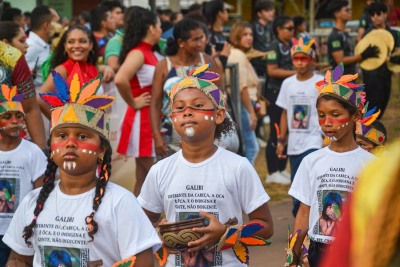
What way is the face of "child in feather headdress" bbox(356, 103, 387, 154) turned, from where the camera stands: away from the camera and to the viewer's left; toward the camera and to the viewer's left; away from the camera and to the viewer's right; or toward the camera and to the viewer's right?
toward the camera and to the viewer's left

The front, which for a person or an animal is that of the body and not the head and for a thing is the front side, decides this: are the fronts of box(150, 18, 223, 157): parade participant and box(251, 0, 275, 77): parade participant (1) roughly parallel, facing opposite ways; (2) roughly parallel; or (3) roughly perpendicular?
roughly parallel

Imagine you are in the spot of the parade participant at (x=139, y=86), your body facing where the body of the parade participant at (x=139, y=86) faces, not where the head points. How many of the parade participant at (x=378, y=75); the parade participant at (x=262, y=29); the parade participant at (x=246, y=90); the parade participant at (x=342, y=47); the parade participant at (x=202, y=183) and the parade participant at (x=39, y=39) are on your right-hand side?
1

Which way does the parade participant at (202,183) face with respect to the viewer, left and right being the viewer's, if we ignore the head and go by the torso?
facing the viewer

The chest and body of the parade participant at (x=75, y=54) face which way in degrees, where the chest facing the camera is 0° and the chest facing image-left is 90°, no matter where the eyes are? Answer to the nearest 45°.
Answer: approximately 0°

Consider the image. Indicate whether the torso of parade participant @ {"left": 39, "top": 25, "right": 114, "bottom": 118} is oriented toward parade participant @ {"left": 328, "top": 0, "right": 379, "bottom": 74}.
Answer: no

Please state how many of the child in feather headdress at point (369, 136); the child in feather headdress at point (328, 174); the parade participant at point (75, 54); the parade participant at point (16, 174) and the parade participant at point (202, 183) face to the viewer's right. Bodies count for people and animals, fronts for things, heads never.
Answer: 0

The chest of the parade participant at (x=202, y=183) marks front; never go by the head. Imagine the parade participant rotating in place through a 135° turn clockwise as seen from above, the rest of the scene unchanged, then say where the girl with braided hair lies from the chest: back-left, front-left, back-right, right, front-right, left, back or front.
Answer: left

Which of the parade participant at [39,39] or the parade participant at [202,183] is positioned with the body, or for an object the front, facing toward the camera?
the parade participant at [202,183]

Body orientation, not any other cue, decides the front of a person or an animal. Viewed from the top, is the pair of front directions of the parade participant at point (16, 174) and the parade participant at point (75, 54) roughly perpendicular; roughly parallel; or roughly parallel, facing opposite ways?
roughly parallel

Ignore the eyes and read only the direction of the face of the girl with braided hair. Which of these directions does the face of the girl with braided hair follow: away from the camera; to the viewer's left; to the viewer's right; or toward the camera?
toward the camera

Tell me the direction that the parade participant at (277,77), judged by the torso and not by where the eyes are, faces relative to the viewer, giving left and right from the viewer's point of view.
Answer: facing the viewer and to the right of the viewer

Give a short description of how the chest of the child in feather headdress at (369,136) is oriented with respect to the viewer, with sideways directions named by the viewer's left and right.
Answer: facing the viewer and to the left of the viewer
